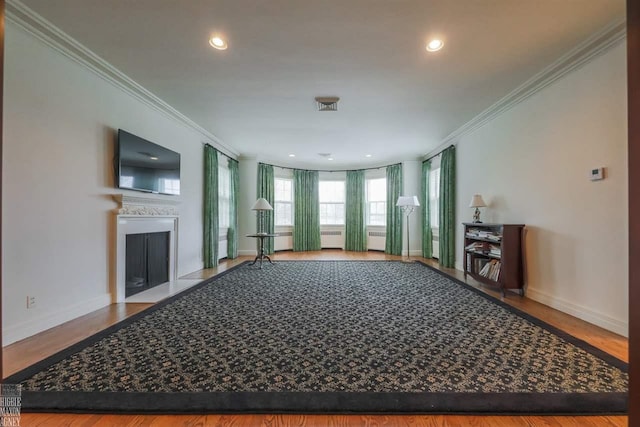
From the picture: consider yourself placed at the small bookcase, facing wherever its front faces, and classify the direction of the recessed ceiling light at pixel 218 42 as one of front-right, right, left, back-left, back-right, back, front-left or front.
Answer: front

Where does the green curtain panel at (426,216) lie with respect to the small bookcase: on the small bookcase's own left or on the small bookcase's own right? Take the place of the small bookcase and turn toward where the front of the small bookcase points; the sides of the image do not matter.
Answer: on the small bookcase's own right

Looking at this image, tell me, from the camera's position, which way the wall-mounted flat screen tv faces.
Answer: facing the viewer and to the right of the viewer

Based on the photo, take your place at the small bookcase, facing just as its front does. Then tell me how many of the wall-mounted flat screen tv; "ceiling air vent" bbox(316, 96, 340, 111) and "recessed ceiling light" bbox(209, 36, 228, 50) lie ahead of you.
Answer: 3

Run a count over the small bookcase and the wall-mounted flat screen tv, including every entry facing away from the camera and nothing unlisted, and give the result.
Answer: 0

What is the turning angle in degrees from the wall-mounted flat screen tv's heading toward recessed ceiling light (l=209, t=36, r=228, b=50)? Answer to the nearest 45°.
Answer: approximately 45° to its right

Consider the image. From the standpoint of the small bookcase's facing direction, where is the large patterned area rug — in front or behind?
in front

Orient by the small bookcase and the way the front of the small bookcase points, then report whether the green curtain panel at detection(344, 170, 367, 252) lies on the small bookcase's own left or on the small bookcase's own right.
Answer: on the small bookcase's own right

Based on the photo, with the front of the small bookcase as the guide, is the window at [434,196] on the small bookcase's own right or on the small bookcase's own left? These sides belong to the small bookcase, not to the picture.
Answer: on the small bookcase's own right

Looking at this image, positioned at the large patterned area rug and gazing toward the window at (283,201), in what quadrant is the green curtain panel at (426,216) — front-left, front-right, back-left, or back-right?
front-right

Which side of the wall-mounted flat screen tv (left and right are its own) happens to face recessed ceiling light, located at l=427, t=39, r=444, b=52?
front

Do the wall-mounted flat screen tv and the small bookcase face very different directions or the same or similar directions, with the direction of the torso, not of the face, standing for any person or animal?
very different directions

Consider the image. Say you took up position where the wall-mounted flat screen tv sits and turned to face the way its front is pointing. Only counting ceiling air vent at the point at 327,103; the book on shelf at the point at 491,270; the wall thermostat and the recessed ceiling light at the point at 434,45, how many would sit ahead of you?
4

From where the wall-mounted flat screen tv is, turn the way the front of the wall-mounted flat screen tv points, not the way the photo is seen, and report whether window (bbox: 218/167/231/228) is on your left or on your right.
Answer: on your left

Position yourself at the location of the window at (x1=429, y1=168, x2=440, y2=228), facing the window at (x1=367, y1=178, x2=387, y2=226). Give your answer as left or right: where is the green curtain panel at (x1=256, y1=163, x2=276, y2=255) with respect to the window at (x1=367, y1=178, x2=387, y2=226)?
left

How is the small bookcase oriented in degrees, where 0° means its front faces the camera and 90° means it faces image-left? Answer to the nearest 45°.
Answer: approximately 45°

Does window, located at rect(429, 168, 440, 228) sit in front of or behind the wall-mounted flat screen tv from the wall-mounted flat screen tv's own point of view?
in front

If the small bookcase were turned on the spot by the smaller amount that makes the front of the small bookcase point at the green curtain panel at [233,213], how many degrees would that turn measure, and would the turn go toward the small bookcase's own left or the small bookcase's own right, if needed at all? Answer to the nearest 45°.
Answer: approximately 45° to the small bookcase's own right
